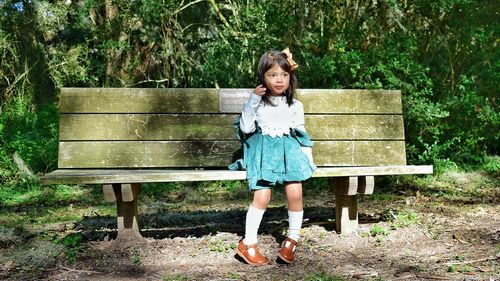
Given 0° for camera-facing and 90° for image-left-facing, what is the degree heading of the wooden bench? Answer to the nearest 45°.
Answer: approximately 0°

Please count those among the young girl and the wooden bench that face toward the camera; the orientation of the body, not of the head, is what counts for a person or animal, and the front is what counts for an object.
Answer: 2
